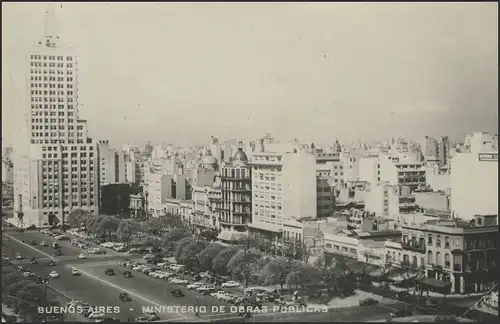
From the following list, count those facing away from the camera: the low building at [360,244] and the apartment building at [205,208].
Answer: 0

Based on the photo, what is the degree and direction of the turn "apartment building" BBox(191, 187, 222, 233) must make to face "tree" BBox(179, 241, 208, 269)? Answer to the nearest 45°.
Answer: approximately 45° to its left

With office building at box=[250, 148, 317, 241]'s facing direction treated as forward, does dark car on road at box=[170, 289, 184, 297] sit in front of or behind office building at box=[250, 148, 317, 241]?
in front

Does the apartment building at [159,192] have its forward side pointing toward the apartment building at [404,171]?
no

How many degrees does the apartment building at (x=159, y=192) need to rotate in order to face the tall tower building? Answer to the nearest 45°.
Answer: approximately 45° to its right

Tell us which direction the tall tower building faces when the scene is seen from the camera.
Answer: facing the viewer

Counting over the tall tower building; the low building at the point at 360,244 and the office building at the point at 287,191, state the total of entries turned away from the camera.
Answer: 0

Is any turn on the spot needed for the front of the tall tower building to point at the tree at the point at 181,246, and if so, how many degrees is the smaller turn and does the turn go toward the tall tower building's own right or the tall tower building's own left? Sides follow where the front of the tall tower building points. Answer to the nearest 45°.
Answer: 0° — it already faces it

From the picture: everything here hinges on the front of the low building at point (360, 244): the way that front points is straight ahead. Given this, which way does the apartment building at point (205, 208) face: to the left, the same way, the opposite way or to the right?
the same way

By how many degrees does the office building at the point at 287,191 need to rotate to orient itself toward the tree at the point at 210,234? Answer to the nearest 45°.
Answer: approximately 45° to its right

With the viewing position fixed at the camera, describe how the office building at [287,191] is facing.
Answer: facing the viewer and to the left of the viewer

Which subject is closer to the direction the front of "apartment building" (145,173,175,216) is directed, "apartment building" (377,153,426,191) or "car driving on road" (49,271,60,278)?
the car driving on road
